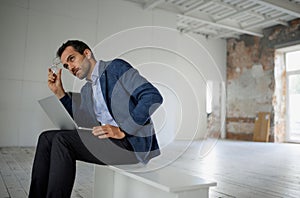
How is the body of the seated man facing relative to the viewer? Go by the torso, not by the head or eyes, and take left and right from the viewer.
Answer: facing the viewer and to the left of the viewer

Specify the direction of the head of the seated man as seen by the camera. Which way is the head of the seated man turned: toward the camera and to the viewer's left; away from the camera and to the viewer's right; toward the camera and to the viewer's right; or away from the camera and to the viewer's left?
toward the camera and to the viewer's left
